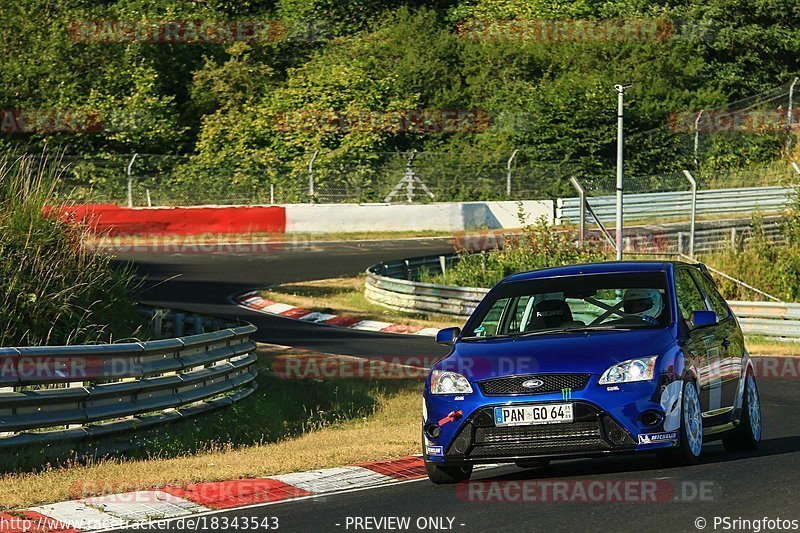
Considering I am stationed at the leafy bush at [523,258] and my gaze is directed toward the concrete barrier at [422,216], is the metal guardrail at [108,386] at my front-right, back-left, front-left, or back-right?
back-left

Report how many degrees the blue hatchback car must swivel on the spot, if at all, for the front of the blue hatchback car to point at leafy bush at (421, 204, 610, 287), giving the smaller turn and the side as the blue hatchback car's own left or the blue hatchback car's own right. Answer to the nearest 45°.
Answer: approximately 135° to the blue hatchback car's own right

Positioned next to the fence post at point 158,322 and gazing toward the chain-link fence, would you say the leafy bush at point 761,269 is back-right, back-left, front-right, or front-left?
front-right

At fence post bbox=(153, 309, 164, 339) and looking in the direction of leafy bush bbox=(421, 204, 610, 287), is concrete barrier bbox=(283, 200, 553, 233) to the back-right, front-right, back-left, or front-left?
front-left

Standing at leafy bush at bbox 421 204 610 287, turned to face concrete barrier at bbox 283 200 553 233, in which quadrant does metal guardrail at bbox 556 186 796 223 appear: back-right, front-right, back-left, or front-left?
front-right

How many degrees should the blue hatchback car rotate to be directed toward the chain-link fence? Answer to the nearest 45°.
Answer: approximately 135° to its right

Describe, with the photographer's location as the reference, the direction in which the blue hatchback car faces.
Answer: facing the viewer and to the left of the viewer

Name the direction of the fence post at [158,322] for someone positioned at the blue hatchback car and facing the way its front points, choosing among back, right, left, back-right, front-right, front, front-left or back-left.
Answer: right

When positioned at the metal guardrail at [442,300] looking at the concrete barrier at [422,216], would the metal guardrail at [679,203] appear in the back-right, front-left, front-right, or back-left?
front-right
